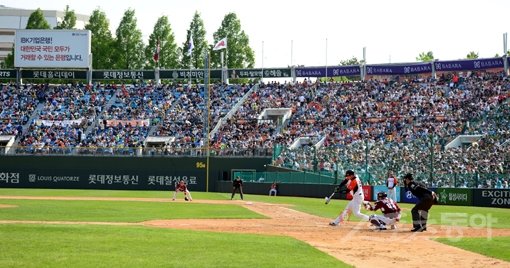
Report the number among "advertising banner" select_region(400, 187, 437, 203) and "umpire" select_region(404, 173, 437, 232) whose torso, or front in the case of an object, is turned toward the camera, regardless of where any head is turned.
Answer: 1

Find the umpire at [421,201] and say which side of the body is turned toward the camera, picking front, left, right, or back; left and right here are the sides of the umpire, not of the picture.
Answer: left

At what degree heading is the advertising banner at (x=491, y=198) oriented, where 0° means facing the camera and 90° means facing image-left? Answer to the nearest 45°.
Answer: approximately 0°

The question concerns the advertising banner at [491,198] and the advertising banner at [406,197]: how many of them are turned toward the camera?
2

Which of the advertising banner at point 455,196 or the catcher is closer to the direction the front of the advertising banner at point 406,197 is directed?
the catcher

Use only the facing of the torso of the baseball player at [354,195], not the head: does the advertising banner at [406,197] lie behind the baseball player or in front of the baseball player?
behind

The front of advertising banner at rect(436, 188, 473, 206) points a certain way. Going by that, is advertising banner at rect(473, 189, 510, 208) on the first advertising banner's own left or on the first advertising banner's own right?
on the first advertising banner's own left

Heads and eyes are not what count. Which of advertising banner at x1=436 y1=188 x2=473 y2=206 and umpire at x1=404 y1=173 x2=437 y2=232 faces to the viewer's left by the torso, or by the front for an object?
the umpire

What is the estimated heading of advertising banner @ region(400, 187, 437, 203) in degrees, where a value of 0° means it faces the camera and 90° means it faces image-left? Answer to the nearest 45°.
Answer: approximately 0°
